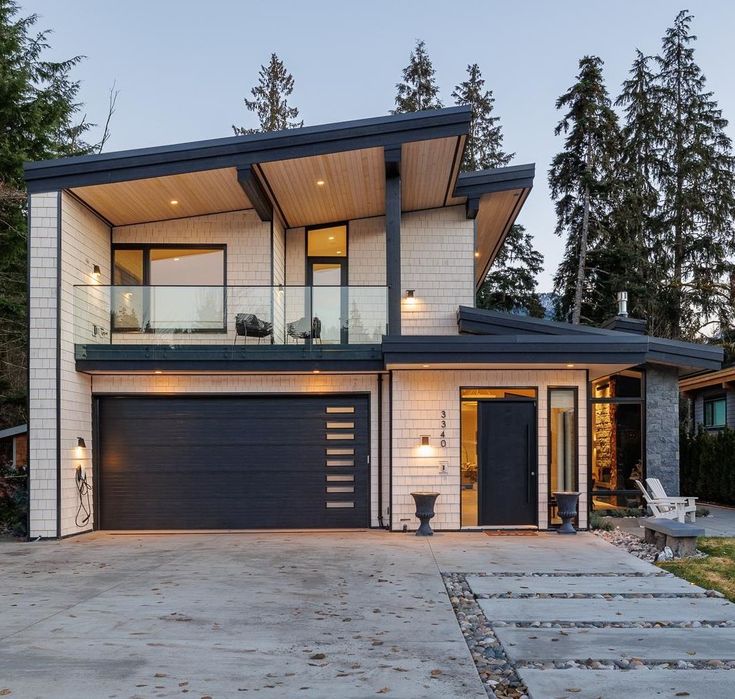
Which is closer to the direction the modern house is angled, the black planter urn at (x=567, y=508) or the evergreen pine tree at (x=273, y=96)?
the black planter urn

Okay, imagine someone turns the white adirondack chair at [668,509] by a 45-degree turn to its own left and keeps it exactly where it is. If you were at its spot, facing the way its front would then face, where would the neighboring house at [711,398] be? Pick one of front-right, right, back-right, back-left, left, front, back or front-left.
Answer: front-left

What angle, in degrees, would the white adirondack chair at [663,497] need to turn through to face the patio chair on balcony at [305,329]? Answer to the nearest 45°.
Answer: approximately 180°

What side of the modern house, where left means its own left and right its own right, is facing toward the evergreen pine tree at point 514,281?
back

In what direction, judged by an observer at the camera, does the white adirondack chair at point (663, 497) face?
facing the viewer and to the right of the viewer

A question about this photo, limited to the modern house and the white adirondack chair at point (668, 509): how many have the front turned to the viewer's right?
1

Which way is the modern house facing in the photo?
toward the camera

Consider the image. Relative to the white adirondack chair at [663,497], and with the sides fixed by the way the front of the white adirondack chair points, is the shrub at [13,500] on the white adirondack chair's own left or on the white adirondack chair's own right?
on the white adirondack chair's own right
